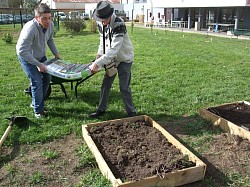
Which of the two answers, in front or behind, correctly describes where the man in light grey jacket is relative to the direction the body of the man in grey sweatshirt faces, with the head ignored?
in front

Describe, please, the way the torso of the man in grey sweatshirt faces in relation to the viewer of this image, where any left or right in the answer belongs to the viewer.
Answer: facing the viewer and to the right of the viewer

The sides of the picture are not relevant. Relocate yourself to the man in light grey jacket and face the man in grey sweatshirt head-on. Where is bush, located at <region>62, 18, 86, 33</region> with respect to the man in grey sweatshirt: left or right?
right

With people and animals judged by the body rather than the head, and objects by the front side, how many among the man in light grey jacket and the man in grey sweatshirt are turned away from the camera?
0

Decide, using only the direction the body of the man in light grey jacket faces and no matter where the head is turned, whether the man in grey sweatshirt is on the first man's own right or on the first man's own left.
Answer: on the first man's own right

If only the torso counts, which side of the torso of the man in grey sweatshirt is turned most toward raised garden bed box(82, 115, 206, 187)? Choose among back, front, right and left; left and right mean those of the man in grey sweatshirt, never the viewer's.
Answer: front

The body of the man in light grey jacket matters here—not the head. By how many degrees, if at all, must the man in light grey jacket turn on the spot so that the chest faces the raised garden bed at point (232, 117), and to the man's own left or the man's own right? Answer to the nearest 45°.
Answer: approximately 135° to the man's own left

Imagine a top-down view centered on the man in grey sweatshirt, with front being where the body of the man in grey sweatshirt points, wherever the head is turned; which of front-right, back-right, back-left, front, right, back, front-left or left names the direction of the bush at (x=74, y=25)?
back-left
